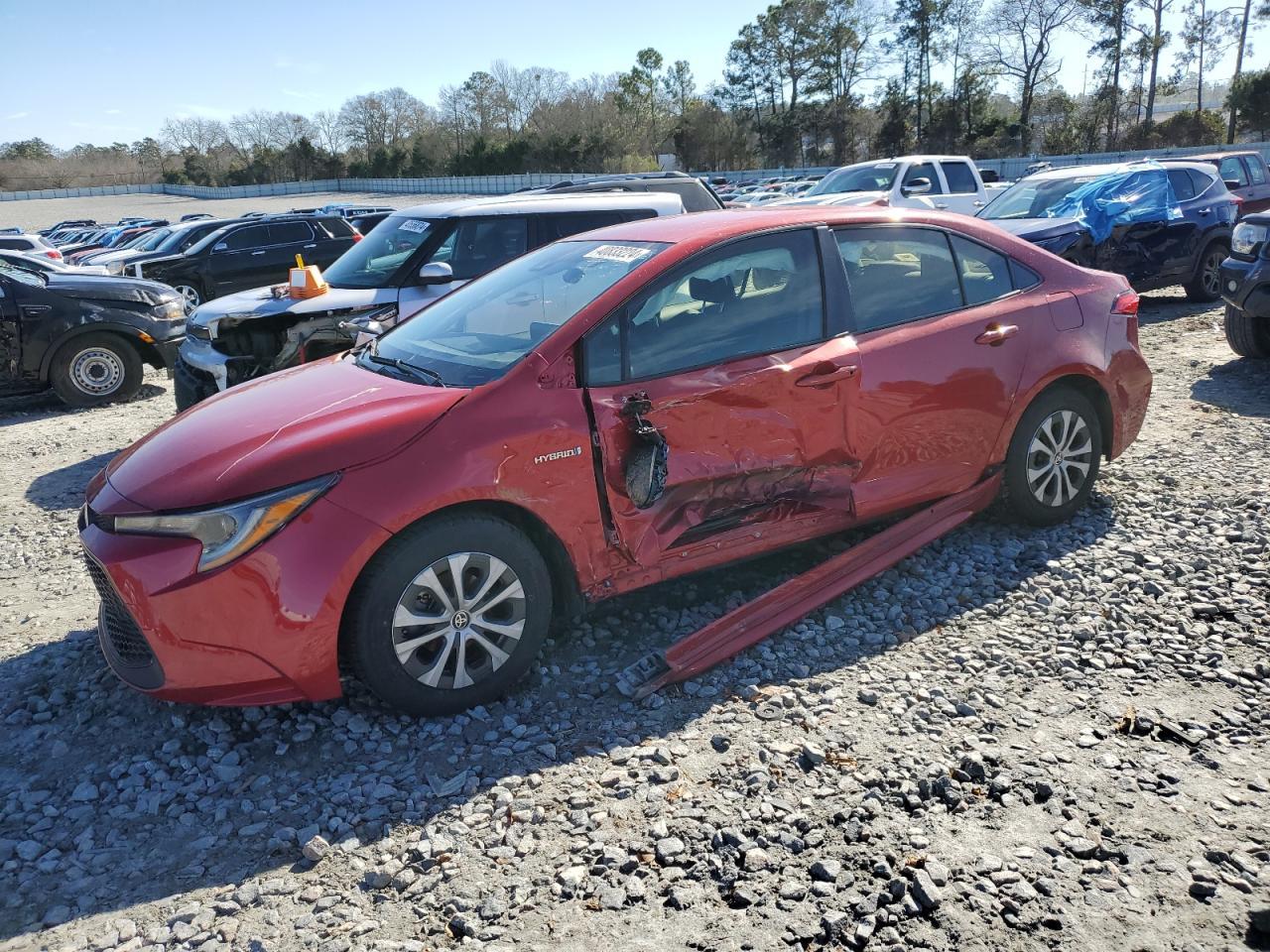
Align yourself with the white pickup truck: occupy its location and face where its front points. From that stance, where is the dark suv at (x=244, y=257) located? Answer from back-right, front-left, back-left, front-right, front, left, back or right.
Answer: front-right

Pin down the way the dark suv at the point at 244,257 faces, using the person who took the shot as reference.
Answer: facing the viewer and to the left of the viewer

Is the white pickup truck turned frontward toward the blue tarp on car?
no

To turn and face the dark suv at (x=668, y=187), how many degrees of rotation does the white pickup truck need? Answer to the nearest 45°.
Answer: approximately 45° to its left

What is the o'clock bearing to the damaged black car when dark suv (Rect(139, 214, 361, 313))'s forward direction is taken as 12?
The damaged black car is roughly at 11 o'clock from the dark suv.

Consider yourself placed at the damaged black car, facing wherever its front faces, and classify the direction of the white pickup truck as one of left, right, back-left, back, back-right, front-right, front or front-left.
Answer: front

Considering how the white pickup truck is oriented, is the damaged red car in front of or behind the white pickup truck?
in front

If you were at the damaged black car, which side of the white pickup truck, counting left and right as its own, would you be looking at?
front

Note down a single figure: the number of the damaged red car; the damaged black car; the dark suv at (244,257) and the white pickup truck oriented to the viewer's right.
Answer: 1

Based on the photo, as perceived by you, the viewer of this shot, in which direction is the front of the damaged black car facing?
facing to the right of the viewer

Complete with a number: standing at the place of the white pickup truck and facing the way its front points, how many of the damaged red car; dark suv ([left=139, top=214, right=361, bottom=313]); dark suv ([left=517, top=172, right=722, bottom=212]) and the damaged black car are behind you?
0

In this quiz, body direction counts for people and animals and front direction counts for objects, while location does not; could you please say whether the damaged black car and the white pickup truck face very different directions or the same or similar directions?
very different directions

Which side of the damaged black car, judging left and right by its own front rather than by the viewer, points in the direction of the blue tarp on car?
front

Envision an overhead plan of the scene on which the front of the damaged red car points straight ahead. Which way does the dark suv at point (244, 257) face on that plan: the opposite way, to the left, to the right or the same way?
the same way

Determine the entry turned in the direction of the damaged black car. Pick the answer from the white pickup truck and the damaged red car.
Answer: the white pickup truck
